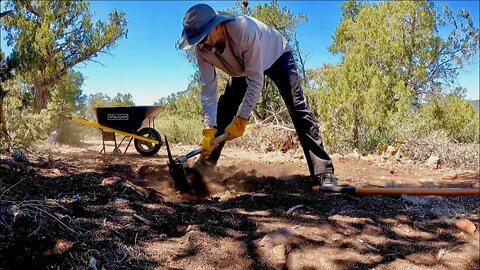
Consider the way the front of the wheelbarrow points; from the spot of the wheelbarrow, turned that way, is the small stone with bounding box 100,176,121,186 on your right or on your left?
on your right

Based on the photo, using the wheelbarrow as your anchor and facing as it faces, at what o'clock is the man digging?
The man digging is roughly at 1 o'clock from the wheelbarrow.

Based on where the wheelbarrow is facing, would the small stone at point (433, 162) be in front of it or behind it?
in front

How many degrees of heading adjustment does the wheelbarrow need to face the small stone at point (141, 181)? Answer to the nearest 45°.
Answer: approximately 45° to its right

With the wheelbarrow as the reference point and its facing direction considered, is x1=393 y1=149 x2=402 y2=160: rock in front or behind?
in front

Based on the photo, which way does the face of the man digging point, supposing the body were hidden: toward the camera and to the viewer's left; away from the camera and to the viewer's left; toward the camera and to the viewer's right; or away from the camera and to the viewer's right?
toward the camera and to the viewer's left

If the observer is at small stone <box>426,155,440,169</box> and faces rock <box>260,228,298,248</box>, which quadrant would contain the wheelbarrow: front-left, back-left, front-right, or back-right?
front-right

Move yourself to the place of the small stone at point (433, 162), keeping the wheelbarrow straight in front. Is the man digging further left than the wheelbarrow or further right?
left

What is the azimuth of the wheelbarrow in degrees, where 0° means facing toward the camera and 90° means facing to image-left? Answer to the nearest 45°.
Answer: approximately 315°

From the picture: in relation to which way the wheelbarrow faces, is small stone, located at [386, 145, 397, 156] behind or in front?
in front
